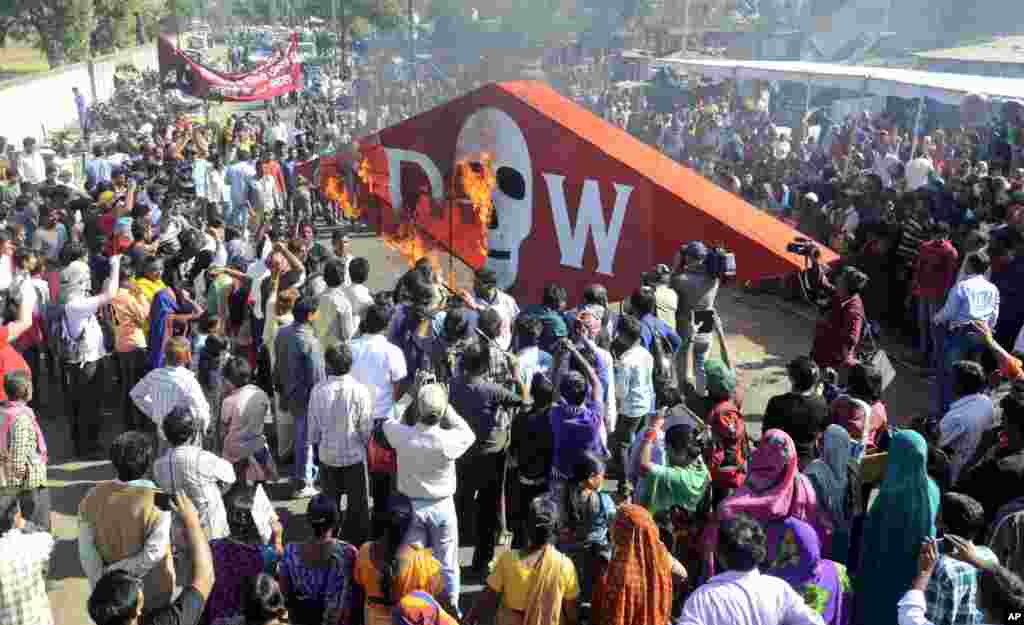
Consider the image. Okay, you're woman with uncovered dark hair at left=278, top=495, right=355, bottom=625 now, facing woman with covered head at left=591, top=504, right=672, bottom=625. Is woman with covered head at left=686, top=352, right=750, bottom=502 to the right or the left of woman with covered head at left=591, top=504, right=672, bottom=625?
left

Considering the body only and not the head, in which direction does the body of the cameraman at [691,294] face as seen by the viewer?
away from the camera

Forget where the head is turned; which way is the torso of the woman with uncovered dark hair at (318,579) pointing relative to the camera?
away from the camera

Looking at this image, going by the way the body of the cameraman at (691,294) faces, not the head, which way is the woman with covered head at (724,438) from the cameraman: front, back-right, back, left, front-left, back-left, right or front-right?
back

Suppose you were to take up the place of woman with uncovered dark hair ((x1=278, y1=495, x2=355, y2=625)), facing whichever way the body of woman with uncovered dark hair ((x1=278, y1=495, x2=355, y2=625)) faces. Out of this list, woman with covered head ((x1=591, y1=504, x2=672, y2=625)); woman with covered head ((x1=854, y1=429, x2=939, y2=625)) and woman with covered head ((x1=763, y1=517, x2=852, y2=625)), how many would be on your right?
3

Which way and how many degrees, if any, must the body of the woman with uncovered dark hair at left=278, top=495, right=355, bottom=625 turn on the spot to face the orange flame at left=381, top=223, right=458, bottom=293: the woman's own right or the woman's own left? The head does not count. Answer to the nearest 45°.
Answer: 0° — they already face it

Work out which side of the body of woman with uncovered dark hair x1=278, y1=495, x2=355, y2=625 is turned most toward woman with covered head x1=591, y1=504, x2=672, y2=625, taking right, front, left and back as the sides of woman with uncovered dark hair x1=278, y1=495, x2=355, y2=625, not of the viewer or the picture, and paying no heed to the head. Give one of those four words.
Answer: right

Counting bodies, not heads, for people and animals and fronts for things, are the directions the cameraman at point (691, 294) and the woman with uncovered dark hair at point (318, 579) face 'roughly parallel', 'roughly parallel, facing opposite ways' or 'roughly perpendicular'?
roughly parallel

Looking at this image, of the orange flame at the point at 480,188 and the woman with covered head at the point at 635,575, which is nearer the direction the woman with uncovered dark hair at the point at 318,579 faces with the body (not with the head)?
the orange flame

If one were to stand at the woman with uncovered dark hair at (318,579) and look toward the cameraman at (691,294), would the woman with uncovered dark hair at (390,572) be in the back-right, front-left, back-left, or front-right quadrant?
front-right

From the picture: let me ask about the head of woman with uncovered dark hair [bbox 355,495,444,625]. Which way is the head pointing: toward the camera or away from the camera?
away from the camera

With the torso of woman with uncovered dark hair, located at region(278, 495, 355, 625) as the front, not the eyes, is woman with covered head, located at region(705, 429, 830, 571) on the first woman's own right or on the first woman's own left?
on the first woman's own right

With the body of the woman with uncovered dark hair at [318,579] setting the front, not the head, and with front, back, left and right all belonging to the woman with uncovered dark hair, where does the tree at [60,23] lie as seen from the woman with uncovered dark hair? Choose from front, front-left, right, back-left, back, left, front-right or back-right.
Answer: front

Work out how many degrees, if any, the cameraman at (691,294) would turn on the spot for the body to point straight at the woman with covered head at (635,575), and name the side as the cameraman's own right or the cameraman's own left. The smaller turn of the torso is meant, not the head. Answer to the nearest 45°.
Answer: approximately 180°

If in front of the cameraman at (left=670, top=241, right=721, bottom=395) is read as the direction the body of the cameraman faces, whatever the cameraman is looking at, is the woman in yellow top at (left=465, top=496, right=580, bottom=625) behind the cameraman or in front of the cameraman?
behind
